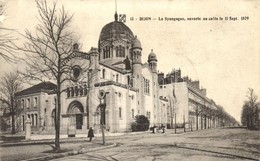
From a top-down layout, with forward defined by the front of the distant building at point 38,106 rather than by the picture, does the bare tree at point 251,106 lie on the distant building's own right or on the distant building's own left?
on the distant building's own left

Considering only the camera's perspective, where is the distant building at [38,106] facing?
facing the viewer and to the left of the viewer
